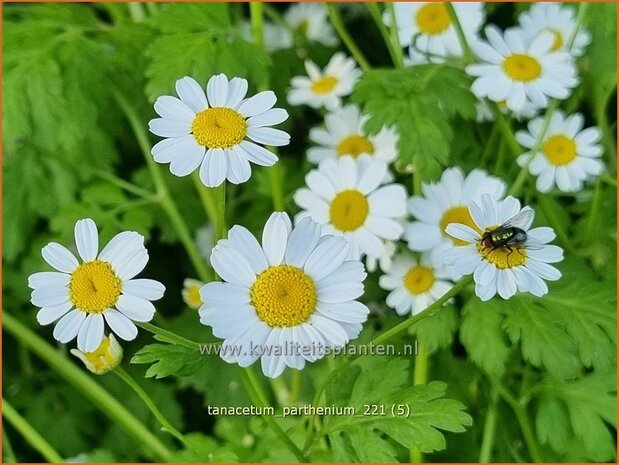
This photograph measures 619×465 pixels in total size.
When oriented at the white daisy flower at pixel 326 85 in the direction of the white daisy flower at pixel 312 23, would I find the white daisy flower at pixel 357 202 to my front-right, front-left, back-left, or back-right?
back-right

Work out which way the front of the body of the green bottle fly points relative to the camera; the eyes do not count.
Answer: to the viewer's left

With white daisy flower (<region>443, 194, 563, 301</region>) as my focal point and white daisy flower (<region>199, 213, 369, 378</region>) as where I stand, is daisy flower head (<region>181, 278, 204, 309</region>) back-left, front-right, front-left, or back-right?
back-left

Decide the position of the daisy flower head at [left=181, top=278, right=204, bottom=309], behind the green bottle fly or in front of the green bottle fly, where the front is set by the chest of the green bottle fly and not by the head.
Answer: in front

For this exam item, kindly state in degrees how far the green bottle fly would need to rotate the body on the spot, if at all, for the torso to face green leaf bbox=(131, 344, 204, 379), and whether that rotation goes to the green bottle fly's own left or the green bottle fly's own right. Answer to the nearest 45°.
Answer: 0° — it already faces it
